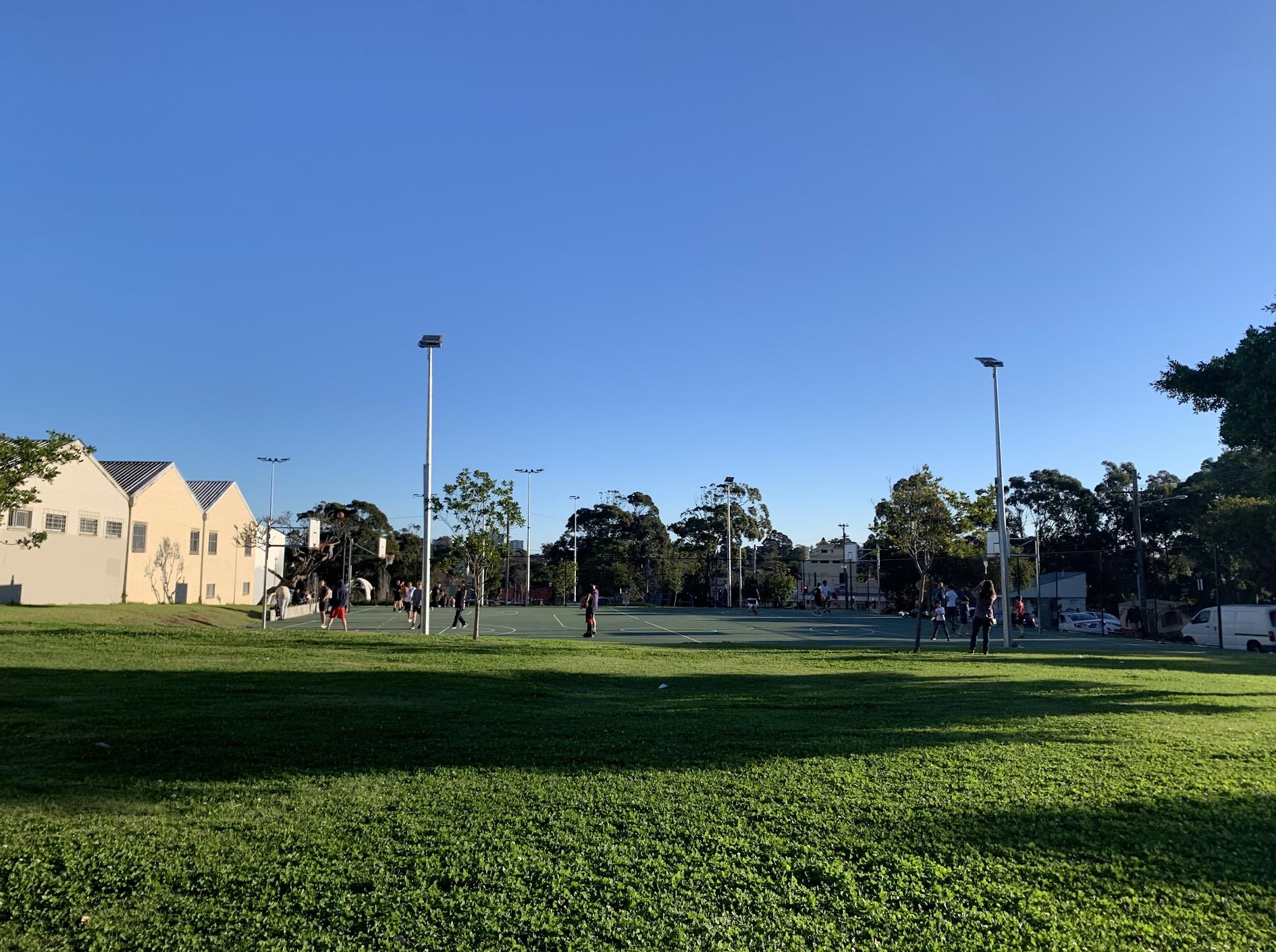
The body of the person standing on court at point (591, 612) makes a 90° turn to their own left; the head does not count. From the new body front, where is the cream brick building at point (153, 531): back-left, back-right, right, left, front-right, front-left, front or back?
back-right

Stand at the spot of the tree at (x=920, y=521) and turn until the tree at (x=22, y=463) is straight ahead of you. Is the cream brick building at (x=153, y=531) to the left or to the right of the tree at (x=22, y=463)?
right

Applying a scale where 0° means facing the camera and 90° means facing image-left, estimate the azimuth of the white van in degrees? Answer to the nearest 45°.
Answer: approximately 90°

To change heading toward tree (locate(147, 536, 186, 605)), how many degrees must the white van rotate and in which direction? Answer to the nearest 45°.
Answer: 0° — it already faces it

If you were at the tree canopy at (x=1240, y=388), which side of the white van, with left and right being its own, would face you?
left

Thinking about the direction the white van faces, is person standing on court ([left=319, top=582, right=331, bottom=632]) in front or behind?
in front
